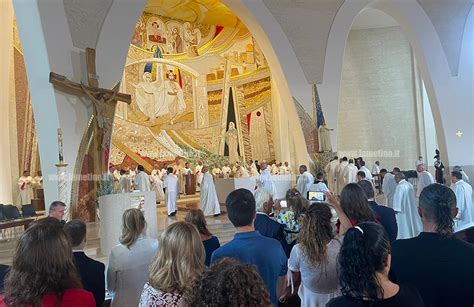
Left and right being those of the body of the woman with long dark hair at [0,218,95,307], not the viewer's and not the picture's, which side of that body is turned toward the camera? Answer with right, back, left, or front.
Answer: back

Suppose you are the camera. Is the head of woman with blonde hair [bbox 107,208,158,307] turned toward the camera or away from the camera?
away from the camera

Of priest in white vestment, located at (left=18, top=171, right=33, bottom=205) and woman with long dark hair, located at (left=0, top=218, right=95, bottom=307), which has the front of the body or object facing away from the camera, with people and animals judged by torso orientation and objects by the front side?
the woman with long dark hair

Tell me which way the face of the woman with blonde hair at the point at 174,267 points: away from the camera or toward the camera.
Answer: away from the camera

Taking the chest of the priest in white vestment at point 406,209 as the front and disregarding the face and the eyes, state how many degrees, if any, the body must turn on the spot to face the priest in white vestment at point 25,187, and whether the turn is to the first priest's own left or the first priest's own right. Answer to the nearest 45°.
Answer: approximately 45° to the first priest's own left

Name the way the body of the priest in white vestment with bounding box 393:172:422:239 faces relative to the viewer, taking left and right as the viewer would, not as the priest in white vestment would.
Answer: facing away from the viewer and to the left of the viewer

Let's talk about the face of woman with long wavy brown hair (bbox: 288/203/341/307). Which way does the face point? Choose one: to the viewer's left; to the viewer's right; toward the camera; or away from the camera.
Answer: away from the camera

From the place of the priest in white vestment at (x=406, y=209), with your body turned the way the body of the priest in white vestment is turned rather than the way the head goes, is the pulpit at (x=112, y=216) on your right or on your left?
on your left

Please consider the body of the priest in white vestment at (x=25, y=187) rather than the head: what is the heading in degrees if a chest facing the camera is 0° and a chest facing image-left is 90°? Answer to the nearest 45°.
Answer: approximately 0°
